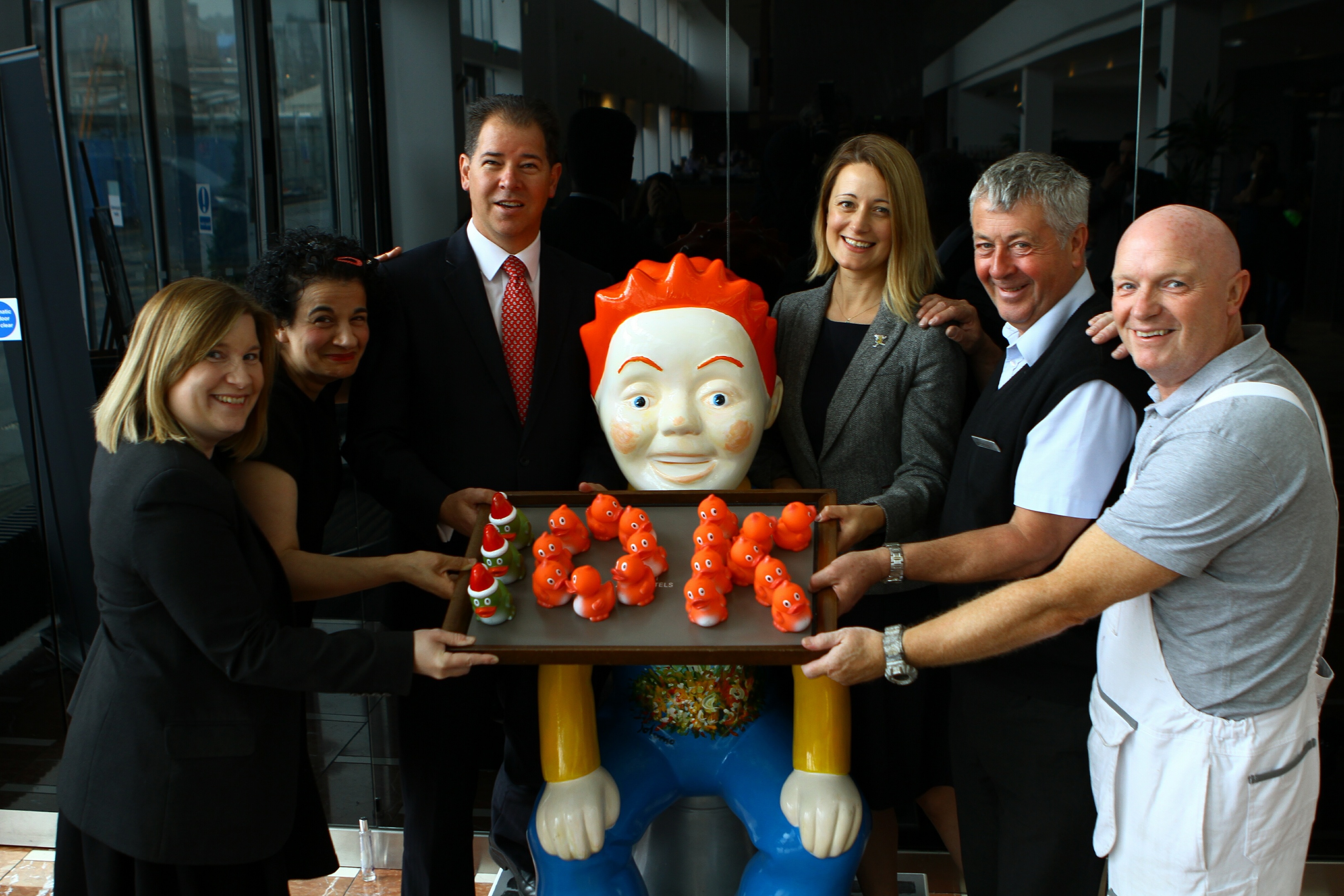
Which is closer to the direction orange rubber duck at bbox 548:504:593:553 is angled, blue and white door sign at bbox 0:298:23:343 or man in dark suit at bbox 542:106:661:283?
the blue and white door sign

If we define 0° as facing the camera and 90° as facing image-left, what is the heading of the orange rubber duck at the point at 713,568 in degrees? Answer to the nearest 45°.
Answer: approximately 45°

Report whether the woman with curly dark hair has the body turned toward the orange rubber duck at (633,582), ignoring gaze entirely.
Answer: yes

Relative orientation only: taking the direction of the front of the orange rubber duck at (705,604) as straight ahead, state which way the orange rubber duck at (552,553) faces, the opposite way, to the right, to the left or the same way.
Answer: the same way

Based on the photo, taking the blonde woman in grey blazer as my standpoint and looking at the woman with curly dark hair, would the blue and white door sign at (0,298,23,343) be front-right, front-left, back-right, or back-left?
front-right

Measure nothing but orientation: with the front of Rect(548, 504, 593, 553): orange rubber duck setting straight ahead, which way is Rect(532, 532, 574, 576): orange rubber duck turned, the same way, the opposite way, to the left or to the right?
the same way

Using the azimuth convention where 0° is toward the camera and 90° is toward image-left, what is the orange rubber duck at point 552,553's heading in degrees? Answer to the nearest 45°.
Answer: approximately 45°

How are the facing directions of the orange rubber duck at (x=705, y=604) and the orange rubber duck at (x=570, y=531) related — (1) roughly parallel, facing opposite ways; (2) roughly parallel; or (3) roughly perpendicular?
roughly parallel

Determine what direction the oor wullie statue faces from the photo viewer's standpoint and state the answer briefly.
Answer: facing the viewer

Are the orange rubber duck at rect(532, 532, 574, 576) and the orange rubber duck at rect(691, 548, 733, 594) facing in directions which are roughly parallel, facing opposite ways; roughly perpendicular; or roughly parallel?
roughly parallel

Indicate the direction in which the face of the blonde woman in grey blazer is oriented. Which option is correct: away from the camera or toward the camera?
toward the camera

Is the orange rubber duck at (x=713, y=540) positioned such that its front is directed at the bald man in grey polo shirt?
no

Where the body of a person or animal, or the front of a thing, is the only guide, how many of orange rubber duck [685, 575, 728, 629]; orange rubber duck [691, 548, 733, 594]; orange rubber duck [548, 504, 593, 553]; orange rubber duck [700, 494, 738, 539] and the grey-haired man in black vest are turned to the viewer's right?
0

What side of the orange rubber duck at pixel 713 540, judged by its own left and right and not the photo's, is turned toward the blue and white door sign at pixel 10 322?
right

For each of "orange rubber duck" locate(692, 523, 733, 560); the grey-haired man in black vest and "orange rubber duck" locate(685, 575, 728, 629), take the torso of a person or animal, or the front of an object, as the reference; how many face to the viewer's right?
0

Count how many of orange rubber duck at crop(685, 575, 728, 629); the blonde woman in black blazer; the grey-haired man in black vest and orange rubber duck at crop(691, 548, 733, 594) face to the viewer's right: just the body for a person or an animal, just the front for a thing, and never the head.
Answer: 1

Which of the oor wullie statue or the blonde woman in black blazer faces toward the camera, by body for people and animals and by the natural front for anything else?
the oor wullie statue

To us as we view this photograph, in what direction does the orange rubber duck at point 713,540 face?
facing the viewer and to the left of the viewer
